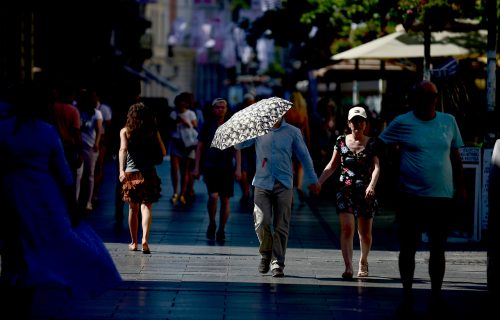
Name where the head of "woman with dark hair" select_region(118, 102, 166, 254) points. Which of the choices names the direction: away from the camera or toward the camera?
away from the camera

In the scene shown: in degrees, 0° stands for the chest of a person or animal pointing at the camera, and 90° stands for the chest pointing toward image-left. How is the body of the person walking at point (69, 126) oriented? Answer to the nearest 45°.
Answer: approximately 180°

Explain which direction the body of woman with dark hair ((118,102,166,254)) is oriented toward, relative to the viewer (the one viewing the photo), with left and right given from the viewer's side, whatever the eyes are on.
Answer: facing away from the viewer

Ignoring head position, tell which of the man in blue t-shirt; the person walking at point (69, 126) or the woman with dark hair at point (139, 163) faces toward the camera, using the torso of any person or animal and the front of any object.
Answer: the man in blue t-shirt

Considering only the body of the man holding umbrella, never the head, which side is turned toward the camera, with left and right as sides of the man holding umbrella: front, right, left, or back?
front

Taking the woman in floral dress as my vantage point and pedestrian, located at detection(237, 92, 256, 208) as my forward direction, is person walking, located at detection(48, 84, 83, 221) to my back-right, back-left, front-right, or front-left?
front-left

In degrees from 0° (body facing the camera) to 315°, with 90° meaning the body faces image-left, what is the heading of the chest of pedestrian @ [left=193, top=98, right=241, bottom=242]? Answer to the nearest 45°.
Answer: approximately 0°

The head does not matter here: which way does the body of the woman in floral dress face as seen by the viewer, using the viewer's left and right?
facing the viewer

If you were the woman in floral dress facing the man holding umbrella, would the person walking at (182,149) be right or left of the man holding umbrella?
right

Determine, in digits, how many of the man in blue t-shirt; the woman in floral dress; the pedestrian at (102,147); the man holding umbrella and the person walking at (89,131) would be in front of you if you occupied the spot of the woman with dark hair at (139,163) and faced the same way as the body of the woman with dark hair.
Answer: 2

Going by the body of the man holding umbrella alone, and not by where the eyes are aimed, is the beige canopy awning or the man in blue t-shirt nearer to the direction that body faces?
the man in blue t-shirt
